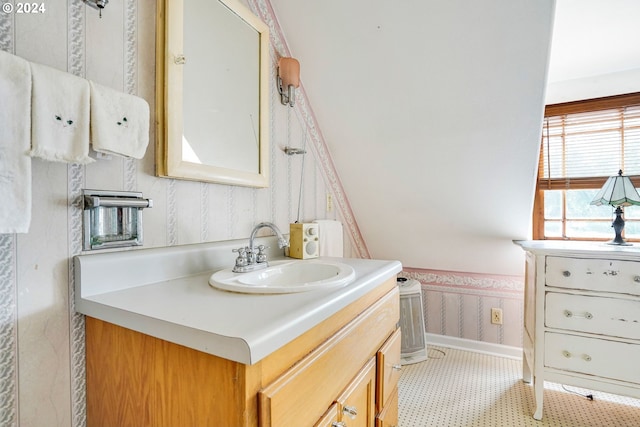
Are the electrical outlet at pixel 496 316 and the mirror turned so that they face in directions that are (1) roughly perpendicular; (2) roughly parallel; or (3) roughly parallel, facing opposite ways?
roughly perpendicular

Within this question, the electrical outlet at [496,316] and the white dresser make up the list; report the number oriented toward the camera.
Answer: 2

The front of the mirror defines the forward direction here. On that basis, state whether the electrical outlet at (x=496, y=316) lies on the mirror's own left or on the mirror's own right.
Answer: on the mirror's own left

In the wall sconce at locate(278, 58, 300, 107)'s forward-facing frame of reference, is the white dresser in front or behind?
in front

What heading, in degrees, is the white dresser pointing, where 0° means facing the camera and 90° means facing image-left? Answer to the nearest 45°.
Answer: approximately 0°

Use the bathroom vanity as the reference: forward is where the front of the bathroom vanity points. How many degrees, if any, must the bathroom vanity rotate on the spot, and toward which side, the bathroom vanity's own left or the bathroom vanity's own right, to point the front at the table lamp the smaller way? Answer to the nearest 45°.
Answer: approximately 45° to the bathroom vanity's own left

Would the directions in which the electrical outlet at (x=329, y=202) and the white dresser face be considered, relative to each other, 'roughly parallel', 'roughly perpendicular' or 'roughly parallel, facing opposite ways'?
roughly perpendicular

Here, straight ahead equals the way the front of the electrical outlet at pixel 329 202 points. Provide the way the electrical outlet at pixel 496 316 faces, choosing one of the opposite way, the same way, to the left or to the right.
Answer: to the right

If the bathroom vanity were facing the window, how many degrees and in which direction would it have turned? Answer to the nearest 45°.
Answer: approximately 45° to its left

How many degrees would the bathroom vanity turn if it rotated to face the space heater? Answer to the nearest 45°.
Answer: approximately 90° to its left

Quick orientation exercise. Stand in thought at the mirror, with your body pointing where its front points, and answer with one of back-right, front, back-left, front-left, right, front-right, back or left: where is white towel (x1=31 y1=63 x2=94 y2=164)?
right
